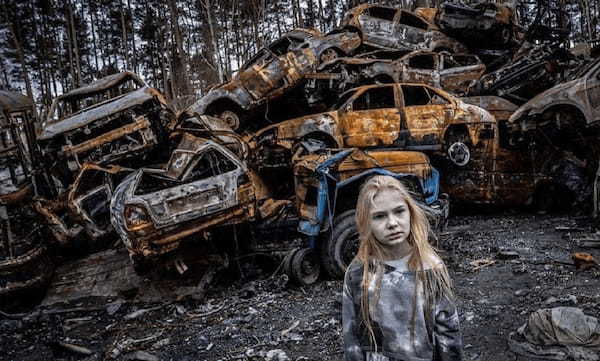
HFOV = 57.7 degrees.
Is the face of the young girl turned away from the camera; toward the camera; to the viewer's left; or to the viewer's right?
toward the camera

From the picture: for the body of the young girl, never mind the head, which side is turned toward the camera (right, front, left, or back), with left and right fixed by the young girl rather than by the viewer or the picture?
front

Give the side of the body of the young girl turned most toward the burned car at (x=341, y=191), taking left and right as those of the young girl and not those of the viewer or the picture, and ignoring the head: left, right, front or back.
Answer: back

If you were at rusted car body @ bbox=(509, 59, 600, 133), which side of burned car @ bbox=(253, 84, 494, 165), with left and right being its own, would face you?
back

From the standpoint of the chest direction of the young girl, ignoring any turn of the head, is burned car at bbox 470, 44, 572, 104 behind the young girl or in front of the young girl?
behind

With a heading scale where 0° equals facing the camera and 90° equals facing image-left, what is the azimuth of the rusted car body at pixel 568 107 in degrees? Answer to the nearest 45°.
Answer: approximately 90°

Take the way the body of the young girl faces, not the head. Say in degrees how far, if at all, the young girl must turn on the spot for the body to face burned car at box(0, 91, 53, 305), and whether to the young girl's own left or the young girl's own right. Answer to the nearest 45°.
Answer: approximately 135° to the young girl's own right

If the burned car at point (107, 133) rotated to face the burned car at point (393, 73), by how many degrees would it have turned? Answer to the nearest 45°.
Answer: approximately 90° to its left

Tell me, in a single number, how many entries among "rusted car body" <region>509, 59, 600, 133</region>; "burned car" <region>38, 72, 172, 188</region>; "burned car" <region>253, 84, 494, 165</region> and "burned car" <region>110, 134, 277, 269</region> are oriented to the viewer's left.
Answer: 2

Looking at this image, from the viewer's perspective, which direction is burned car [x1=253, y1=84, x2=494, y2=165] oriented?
to the viewer's left

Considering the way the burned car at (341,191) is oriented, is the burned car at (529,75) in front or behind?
behind
